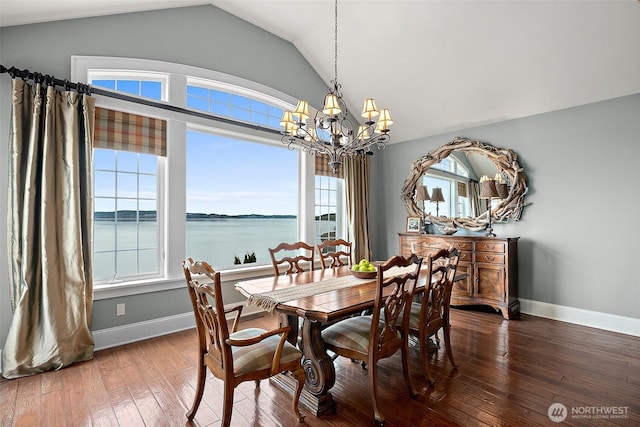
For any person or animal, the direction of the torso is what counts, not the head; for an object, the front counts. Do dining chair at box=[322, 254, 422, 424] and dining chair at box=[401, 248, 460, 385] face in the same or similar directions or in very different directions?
same or similar directions

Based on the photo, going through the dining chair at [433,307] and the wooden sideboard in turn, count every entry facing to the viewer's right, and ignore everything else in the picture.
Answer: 0

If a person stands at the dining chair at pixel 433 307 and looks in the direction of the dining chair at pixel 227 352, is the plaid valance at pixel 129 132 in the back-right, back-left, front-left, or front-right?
front-right

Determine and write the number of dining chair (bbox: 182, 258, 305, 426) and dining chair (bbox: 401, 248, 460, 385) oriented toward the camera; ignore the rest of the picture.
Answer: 0

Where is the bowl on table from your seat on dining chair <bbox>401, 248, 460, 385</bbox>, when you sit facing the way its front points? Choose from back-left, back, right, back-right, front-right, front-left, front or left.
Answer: front-left

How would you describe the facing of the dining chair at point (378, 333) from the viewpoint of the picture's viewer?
facing away from the viewer and to the left of the viewer

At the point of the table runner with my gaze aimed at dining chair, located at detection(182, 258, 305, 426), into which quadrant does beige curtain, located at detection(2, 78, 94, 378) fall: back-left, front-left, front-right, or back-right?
front-right

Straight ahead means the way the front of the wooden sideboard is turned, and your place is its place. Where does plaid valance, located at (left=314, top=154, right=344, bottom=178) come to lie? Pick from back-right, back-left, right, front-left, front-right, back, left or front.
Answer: front-right

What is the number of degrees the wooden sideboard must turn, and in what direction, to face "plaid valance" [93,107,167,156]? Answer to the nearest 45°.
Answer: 0° — it already faces it

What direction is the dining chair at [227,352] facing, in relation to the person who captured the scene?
facing away from the viewer and to the right of the viewer

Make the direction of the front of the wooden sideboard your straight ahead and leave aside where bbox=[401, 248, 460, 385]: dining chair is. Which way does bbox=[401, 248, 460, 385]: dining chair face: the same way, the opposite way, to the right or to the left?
to the right

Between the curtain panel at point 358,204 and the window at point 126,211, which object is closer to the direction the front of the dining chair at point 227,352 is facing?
the curtain panel

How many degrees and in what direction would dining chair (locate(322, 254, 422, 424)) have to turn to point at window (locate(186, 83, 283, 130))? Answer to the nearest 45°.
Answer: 0° — it already faces it

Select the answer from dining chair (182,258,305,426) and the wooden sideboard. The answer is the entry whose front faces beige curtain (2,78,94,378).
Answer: the wooden sideboard

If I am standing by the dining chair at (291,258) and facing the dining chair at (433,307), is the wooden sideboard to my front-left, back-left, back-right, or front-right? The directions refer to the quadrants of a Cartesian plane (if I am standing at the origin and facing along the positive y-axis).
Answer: front-left

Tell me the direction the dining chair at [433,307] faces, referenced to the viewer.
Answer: facing away from the viewer and to the left of the viewer
